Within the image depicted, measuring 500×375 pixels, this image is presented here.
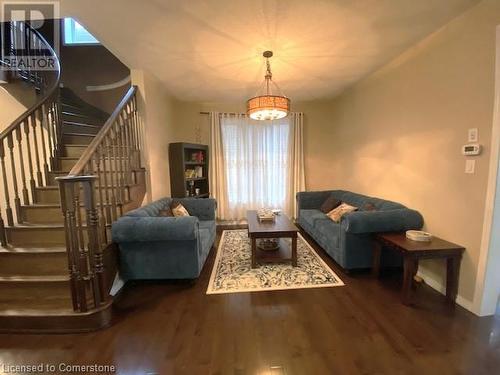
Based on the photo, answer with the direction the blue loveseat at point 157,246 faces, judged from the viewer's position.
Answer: facing to the right of the viewer

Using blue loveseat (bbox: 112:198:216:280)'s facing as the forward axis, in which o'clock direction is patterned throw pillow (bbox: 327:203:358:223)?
The patterned throw pillow is roughly at 12 o'clock from the blue loveseat.

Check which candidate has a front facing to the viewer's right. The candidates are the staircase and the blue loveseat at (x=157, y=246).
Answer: the blue loveseat

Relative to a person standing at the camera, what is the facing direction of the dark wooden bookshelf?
facing the viewer and to the right of the viewer

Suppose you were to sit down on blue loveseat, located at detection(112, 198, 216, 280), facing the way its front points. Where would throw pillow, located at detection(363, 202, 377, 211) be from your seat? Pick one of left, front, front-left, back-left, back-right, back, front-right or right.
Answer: front

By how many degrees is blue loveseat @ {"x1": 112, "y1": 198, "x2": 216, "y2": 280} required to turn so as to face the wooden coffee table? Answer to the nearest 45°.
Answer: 0° — it already faces it

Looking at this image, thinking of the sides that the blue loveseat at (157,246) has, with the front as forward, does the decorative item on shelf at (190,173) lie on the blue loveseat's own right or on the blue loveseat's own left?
on the blue loveseat's own left

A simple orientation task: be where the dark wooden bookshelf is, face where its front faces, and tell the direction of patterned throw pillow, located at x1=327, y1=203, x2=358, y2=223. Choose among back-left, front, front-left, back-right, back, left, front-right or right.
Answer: front

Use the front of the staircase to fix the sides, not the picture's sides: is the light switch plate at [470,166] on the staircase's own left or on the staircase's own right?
on the staircase's own left
